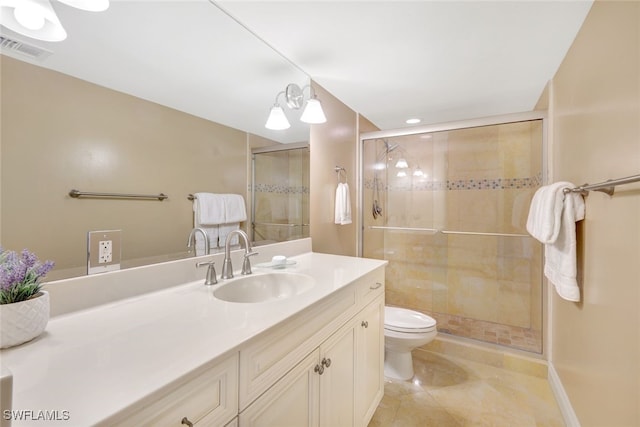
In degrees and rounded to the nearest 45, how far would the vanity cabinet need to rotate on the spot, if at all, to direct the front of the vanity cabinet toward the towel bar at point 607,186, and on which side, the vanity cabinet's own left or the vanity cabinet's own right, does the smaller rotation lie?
approximately 45° to the vanity cabinet's own left

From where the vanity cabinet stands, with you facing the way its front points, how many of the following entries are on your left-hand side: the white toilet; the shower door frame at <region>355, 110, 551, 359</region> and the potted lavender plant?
2

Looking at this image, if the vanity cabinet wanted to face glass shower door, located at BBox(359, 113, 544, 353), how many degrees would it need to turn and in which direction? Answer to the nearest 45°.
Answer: approximately 90° to its left

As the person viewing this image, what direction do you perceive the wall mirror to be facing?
facing the viewer and to the right of the viewer

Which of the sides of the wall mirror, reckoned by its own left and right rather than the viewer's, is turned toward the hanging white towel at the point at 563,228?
front

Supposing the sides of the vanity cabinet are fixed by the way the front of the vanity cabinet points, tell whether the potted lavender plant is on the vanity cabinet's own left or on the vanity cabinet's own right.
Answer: on the vanity cabinet's own right

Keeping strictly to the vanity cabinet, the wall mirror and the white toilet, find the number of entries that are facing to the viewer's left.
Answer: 0

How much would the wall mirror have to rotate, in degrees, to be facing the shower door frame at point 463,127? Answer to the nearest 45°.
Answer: approximately 45° to its left

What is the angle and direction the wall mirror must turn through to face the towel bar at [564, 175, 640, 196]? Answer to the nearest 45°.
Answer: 0° — it already faces it

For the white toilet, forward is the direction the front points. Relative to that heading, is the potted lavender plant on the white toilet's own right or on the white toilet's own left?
on the white toilet's own right

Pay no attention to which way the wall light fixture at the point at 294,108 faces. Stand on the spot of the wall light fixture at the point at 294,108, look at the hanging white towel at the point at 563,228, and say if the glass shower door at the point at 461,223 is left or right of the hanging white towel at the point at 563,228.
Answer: left

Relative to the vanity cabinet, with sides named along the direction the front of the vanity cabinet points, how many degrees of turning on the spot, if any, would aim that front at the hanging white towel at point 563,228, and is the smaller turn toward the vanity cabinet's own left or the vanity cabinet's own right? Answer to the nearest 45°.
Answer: approximately 45° to the vanity cabinet's own left
